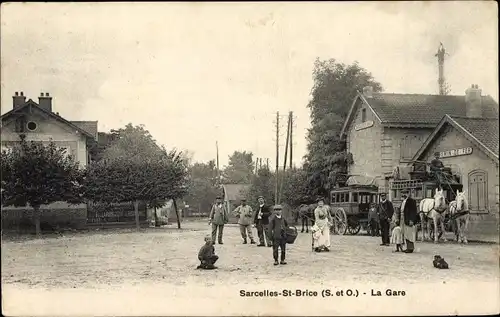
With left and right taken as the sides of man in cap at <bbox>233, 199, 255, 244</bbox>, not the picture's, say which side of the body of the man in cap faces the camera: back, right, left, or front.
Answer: front

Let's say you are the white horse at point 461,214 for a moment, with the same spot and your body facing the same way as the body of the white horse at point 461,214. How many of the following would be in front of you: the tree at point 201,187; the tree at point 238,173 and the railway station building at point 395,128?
0

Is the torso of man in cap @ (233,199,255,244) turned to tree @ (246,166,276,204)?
no

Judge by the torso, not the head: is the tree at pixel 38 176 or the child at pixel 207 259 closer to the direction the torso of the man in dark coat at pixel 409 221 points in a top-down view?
the child

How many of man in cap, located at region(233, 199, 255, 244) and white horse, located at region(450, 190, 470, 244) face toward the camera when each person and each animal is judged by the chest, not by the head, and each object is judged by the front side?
2

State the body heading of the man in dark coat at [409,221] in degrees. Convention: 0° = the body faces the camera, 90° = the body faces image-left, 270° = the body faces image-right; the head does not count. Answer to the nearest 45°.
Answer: approximately 45°

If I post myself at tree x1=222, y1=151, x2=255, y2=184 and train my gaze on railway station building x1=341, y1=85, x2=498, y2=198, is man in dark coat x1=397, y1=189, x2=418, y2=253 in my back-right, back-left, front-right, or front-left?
front-right

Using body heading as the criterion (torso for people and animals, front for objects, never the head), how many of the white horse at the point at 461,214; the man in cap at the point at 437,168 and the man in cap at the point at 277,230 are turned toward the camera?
3

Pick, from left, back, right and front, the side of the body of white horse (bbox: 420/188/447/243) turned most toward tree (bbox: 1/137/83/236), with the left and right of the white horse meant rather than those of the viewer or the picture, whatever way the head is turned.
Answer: right

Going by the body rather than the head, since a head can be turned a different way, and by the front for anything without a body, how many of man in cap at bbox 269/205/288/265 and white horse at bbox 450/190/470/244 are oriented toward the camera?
2

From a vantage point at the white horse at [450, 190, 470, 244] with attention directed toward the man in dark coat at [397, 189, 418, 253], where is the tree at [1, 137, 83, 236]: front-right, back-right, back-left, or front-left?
front-right

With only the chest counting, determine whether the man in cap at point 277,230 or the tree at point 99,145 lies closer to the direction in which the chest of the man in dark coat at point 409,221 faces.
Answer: the man in cap

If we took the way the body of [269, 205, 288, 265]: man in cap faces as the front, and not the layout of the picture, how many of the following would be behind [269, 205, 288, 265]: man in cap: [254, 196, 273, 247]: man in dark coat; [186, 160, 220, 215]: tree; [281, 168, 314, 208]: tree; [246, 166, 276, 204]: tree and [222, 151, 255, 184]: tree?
5

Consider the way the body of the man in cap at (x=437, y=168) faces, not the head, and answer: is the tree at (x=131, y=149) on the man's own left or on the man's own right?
on the man's own right

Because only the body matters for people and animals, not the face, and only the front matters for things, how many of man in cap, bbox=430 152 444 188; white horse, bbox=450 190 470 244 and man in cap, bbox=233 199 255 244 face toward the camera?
3

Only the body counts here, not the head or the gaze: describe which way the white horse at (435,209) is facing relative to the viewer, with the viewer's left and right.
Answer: facing the viewer and to the right of the viewer

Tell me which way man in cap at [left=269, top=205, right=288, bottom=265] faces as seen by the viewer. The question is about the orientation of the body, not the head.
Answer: toward the camera

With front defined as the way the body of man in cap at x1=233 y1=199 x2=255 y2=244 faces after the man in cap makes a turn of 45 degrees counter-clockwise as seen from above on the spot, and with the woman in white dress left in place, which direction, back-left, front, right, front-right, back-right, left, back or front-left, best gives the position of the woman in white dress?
front

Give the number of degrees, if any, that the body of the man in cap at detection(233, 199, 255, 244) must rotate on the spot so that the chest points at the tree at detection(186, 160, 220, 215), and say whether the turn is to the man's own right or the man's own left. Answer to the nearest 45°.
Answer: approximately 180°

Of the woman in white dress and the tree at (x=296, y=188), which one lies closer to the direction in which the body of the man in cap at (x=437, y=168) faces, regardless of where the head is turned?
the woman in white dress
